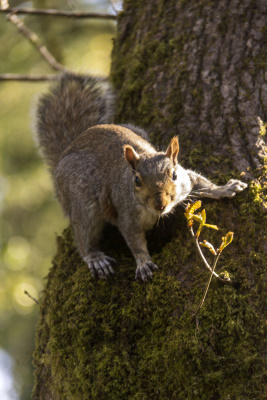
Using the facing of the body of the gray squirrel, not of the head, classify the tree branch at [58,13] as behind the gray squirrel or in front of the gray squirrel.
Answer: behind

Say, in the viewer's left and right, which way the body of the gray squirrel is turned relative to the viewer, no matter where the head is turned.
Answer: facing the viewer and to the right of the viewer
